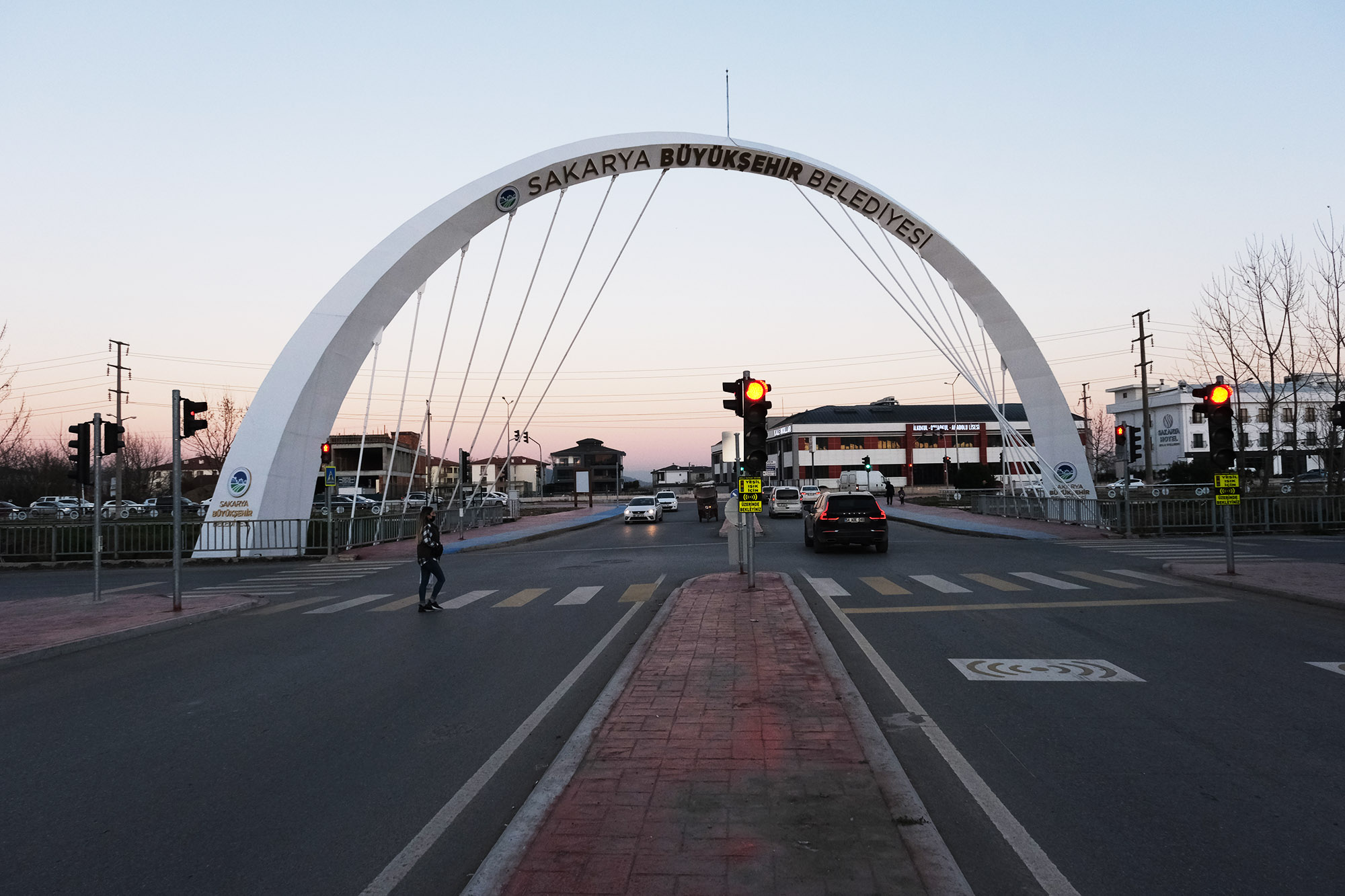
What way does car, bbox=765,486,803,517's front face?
away from the camera

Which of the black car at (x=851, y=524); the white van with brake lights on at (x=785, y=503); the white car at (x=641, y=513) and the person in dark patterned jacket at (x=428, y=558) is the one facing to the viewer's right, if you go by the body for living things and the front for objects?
the person in dark patterned jacket

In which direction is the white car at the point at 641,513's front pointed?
toward the camera

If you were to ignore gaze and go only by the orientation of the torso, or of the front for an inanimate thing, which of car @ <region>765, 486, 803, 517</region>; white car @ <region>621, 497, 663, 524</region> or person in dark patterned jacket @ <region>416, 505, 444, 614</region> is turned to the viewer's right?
the person in dark patterned jacket

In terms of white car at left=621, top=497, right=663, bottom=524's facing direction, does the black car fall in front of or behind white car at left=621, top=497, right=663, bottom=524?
in front

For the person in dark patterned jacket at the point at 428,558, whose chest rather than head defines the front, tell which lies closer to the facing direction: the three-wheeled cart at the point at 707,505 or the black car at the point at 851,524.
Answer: the black car

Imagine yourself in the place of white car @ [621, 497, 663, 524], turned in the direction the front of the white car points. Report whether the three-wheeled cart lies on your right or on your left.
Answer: on your left

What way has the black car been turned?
away from the camera

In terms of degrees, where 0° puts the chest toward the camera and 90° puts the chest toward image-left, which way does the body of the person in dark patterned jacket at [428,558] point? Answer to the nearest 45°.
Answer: approximately 270°
